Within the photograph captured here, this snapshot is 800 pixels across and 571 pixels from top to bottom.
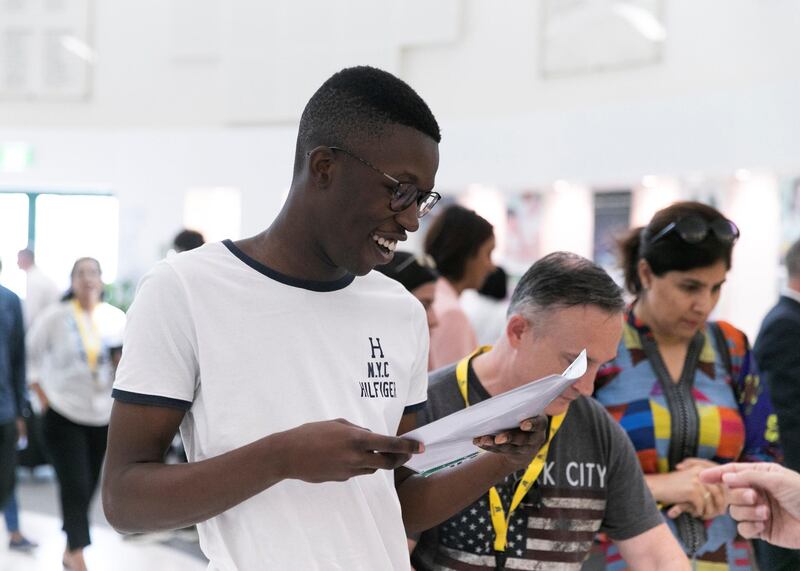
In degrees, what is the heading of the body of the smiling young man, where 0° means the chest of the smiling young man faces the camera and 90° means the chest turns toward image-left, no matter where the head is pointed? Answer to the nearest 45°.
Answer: approximately 315°

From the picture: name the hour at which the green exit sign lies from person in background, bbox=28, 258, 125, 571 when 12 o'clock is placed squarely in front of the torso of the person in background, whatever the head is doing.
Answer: The green exit sign is roughly at 6 o'clock from the person in background.

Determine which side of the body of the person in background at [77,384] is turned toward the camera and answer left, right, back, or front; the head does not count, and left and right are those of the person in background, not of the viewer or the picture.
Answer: front

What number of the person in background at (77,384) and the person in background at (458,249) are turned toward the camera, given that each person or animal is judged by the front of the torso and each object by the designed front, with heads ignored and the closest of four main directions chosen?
1
